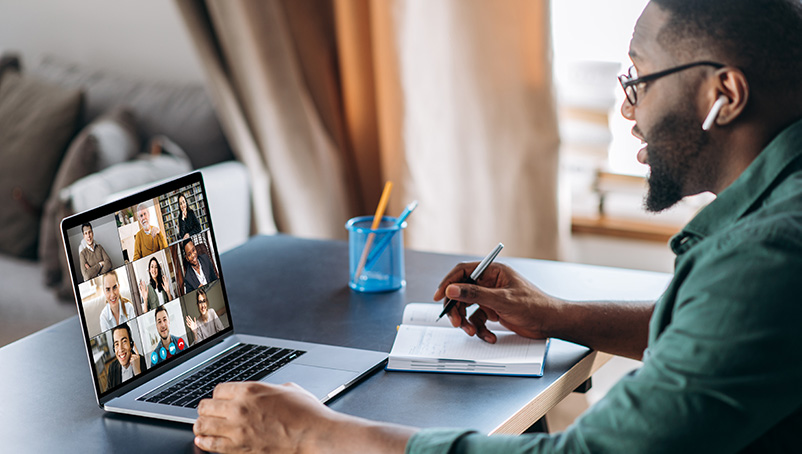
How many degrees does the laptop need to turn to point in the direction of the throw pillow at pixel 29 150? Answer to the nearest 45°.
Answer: approximately 135° to its left

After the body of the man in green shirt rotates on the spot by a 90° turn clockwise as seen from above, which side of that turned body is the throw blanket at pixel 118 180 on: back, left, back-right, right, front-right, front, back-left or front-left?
front-left

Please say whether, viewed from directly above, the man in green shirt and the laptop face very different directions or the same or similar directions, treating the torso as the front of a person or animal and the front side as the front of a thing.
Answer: very different directions

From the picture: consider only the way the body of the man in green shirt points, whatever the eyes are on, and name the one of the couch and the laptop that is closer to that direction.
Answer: the laptop

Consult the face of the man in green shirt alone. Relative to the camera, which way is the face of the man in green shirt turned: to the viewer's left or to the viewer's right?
to the viewer's left

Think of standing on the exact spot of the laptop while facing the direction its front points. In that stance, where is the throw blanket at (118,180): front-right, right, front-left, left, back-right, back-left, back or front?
back-left

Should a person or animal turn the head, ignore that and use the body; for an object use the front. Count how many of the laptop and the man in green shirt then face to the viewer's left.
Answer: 1

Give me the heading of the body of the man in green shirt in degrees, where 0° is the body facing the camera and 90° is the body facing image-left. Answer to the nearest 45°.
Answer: approximately 90°

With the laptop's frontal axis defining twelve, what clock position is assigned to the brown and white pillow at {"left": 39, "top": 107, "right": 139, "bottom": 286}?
The brown and white pillow is roughly at 7 o'clock from the laptop.
